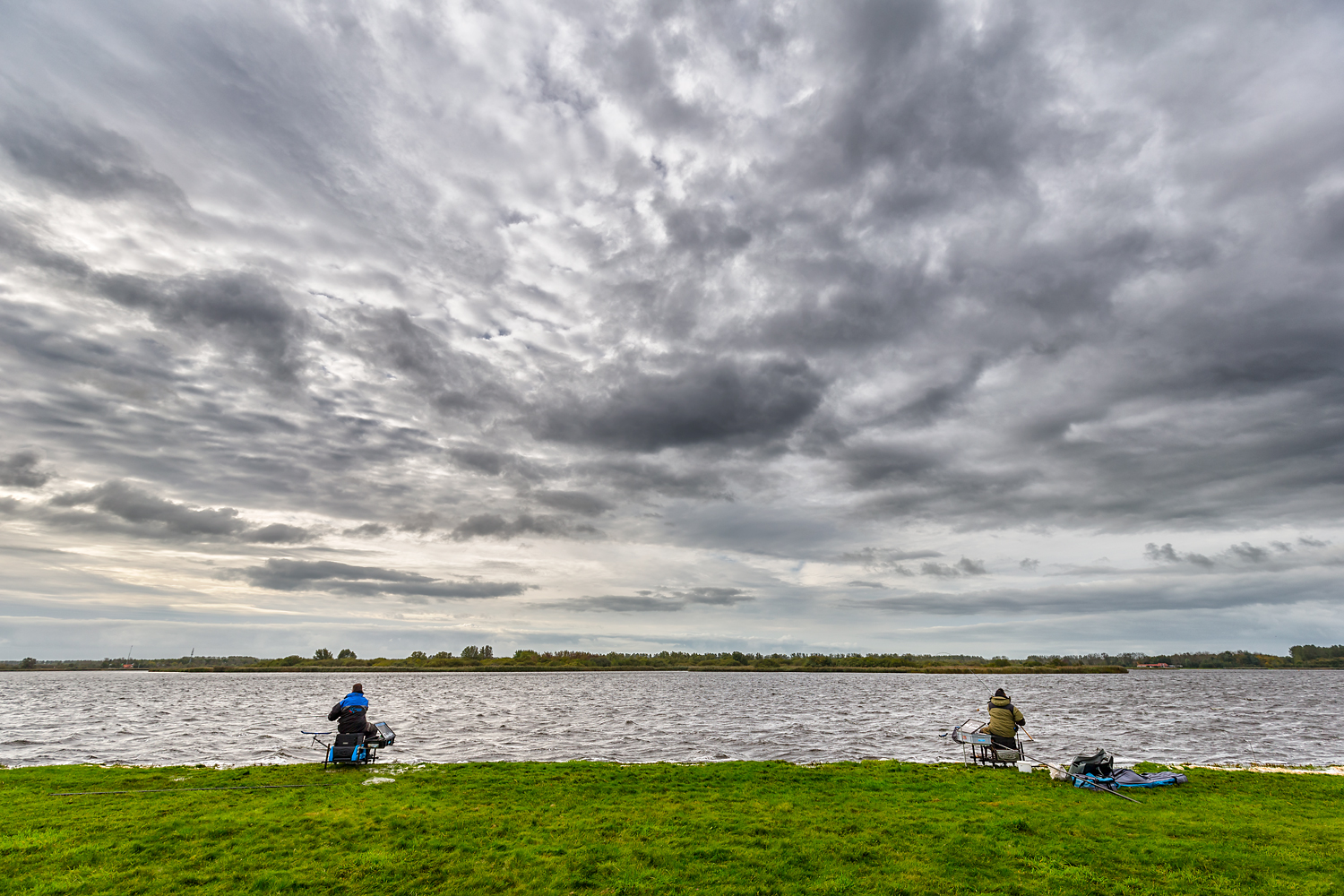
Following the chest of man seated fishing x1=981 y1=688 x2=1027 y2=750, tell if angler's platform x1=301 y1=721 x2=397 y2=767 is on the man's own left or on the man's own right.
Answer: on the man's own left

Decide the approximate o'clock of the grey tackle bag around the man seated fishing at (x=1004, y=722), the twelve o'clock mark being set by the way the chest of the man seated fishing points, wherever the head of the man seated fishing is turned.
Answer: The grey tackle bag is roughly at 5 o'clock from the man seated fishing.

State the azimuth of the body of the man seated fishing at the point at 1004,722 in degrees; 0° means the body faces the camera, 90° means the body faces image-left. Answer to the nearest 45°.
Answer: approximately 180°
